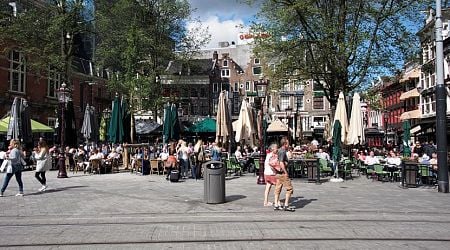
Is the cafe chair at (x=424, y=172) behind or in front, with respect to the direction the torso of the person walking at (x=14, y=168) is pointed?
behind

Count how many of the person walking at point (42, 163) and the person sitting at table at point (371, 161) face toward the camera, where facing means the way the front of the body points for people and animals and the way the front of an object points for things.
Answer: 1

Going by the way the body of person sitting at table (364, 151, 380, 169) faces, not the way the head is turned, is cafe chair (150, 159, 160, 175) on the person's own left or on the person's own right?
on the person's own right
